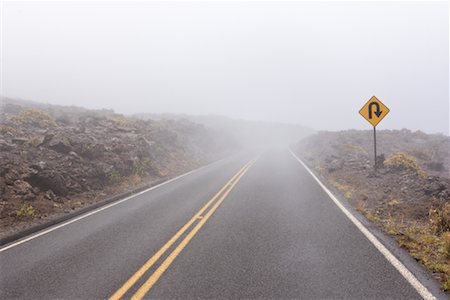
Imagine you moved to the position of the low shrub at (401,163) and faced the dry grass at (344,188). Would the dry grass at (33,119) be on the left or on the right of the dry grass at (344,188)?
right

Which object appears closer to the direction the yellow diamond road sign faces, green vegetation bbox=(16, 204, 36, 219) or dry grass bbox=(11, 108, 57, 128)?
the green vegetation

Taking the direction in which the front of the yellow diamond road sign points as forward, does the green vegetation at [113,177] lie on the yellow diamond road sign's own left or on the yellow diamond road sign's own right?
on the yellow diamond road sign's own right

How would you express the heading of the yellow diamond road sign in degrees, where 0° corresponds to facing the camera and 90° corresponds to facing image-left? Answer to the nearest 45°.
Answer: approximately 0°

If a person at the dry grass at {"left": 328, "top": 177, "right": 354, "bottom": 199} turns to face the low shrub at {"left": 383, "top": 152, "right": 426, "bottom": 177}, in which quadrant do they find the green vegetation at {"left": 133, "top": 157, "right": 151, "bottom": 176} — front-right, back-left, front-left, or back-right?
back-left

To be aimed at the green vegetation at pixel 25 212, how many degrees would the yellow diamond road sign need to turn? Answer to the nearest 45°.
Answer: approximately 45° to its right

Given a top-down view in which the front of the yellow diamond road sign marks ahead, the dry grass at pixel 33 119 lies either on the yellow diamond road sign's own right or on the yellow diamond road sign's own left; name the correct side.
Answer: on the yellow diamond road sign's own right
